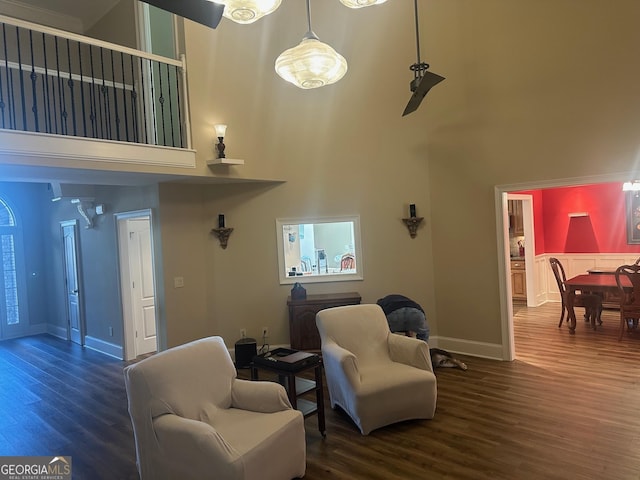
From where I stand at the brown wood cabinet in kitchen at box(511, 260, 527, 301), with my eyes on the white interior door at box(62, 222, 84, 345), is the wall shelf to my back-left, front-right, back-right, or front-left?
front-left

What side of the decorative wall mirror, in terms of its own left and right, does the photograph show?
front

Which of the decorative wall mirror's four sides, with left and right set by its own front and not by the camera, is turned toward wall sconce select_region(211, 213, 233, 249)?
right

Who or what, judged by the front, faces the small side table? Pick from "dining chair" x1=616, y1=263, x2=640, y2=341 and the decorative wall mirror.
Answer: the decorative wall mirror

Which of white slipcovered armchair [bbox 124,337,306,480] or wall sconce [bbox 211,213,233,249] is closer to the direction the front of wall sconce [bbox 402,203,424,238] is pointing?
the white slipcovered armchair

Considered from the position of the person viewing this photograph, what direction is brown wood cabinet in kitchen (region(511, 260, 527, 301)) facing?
facing the viewer

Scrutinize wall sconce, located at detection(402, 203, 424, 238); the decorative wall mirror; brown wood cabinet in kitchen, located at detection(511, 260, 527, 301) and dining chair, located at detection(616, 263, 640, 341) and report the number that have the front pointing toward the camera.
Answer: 3

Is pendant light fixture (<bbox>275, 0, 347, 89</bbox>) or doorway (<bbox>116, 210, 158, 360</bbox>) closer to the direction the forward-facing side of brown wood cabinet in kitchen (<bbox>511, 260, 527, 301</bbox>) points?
the pendant light fixture

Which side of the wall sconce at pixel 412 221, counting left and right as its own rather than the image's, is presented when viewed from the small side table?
front

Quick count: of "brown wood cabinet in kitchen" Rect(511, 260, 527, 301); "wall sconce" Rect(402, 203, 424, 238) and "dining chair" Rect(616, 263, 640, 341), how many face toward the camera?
2

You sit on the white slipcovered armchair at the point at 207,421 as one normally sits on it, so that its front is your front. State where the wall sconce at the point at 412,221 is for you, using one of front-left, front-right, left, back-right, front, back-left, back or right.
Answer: left

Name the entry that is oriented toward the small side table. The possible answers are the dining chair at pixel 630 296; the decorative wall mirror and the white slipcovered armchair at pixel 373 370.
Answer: the decorative wall mirror

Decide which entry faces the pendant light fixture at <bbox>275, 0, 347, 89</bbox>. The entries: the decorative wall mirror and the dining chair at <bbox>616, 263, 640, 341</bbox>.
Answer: the decorative wall mirror
